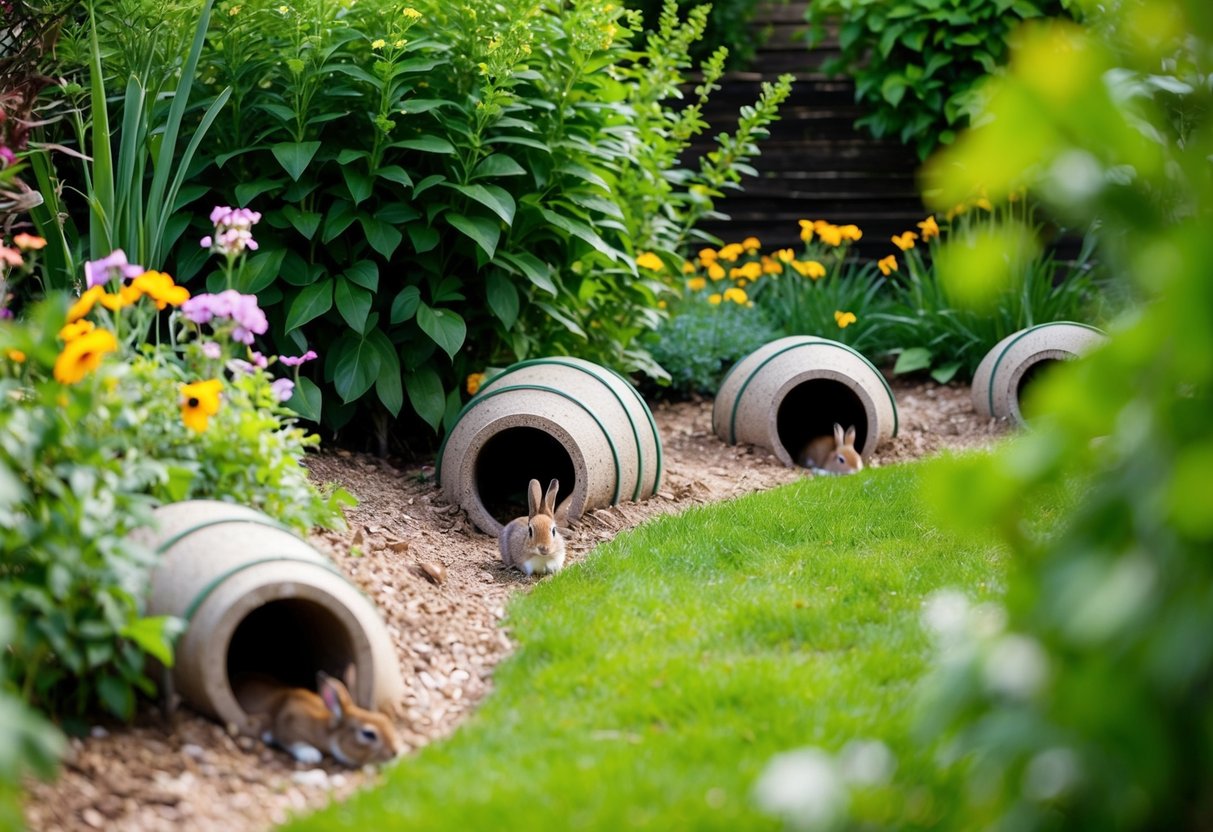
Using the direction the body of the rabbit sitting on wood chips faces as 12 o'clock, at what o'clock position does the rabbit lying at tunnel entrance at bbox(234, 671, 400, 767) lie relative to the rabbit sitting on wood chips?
The rabbit lying at tunnel entrance is roughly at 2 o'clock from the rabbit sitting on wood chips.

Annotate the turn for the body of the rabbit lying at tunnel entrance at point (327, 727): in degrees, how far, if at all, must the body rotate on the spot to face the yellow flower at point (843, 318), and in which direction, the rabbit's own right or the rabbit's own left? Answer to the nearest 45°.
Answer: approximately 90° to the rabbit's own left

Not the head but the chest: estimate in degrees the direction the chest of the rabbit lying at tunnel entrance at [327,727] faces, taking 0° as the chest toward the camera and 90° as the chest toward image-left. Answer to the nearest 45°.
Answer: approximately 315°

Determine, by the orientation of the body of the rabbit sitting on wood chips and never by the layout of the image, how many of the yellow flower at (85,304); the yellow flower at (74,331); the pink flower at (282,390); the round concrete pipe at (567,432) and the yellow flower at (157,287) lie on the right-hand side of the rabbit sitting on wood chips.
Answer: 4

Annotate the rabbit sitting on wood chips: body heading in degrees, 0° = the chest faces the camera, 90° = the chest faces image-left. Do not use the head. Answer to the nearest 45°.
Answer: approximately 315°

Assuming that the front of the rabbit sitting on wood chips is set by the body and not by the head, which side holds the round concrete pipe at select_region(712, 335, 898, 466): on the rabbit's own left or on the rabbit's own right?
on the rabbit's own left

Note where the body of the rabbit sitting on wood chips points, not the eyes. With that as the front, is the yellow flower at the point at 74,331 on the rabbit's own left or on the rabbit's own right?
on the rabbit's own right

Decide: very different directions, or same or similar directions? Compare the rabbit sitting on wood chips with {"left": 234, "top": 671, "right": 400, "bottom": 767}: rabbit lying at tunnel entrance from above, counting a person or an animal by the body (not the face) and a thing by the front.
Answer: same or similar directions

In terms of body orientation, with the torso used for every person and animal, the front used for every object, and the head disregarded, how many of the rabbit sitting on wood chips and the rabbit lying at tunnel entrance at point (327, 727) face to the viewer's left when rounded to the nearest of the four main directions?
0

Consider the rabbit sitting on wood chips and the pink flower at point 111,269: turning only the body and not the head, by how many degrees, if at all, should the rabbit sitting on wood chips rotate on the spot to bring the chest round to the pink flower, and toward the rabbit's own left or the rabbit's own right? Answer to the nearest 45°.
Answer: approximately 90° to the rabbit's own right
